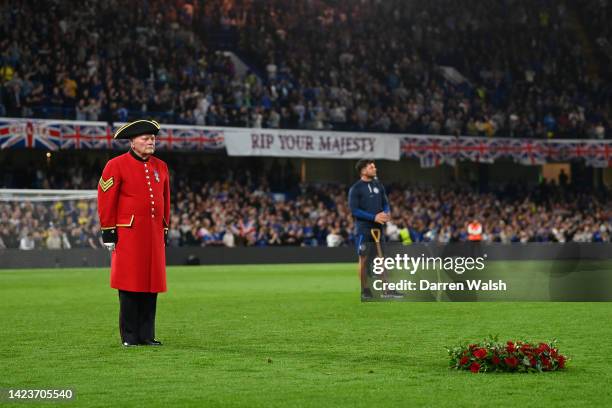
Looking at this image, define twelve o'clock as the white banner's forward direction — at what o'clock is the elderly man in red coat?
The elderly man in red coat is roughly at 12 o'clock from the white banner.

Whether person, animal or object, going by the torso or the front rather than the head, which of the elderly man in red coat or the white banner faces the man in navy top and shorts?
the white banner

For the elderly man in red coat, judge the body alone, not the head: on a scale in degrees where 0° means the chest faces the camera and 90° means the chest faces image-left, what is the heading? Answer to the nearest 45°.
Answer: approximately 315°

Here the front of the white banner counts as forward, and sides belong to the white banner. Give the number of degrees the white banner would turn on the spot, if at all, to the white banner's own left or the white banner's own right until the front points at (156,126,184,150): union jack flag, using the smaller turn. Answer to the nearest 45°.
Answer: approximately 45° to the white banner's own right

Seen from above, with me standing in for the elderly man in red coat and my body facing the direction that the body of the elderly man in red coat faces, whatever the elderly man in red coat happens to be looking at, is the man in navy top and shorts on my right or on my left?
on my left

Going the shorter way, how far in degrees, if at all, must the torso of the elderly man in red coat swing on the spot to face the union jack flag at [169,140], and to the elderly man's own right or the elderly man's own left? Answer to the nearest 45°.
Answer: approximately 135° to the elderly man's own left

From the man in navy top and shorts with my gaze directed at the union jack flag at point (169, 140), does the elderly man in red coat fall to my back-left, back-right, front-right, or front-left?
back-left

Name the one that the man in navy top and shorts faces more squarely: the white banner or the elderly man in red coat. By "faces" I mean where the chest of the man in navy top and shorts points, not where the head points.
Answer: the elderly man in red coat

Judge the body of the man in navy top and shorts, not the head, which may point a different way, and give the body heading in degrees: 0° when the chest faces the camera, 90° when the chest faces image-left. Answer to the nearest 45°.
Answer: approximately 315°
